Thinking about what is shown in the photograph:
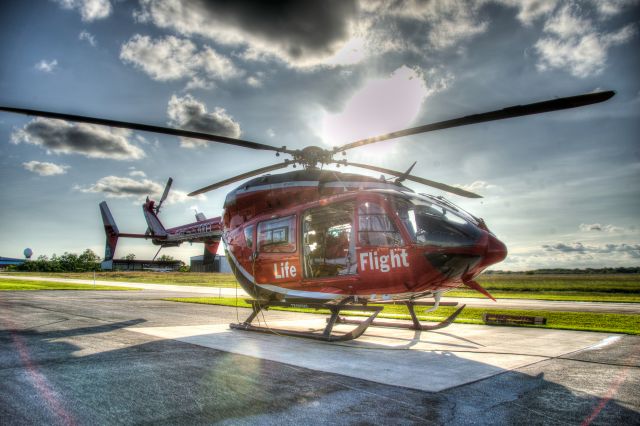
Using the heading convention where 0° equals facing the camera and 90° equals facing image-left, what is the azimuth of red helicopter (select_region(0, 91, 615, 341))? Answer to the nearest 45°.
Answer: approximately 315°
